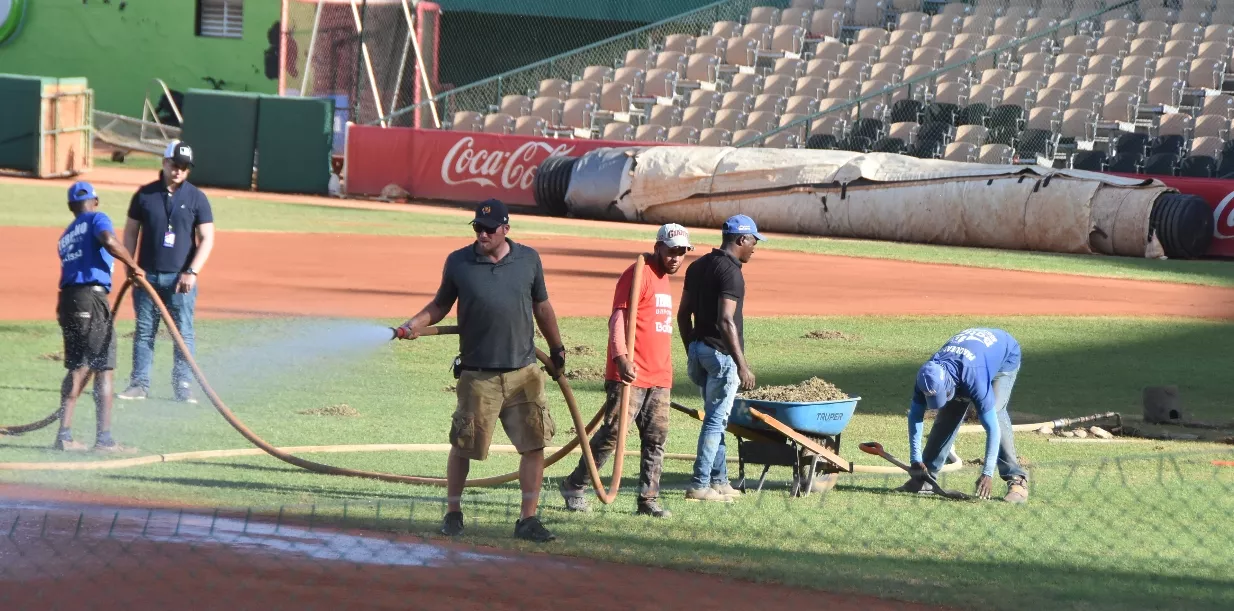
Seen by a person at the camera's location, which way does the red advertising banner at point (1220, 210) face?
facing the viewer

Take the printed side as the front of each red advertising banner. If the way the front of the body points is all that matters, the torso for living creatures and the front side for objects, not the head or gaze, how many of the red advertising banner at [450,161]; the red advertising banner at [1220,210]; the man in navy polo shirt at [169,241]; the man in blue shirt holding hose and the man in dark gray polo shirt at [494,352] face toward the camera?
4

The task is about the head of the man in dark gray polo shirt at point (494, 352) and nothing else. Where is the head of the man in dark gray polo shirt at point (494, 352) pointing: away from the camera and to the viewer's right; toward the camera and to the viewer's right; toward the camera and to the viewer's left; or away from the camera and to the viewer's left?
toward the camera and to the viewer's left

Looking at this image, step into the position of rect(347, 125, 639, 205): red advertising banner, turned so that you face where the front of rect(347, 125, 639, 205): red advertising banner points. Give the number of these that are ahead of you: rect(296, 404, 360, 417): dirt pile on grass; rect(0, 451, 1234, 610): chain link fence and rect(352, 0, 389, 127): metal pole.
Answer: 2

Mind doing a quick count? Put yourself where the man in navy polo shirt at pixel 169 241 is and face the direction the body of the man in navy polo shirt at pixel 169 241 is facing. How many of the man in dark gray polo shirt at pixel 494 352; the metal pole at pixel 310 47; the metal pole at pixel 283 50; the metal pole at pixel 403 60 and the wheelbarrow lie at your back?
3

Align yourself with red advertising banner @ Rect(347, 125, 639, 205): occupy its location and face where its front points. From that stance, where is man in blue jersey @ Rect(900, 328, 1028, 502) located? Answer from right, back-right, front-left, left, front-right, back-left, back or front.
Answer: front

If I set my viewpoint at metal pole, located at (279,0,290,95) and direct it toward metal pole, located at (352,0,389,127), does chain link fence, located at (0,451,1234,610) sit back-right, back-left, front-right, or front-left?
front-right

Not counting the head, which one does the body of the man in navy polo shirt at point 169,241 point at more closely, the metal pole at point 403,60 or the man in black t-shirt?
the man in black t-shirt

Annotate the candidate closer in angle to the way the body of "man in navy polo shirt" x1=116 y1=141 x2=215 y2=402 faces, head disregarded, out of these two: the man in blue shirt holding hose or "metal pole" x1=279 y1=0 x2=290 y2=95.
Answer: the man in blue shirt holding hose

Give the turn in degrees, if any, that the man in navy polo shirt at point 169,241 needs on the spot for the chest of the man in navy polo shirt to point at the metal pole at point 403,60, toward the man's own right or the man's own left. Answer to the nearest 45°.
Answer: approximately 180°

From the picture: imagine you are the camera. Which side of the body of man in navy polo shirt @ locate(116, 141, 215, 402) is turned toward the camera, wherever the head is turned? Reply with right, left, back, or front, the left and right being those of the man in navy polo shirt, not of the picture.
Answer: front

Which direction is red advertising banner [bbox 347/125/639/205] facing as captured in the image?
toward the camera

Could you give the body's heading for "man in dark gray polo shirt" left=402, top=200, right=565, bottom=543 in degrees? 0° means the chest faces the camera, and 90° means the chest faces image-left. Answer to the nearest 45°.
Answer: approximately 0°
